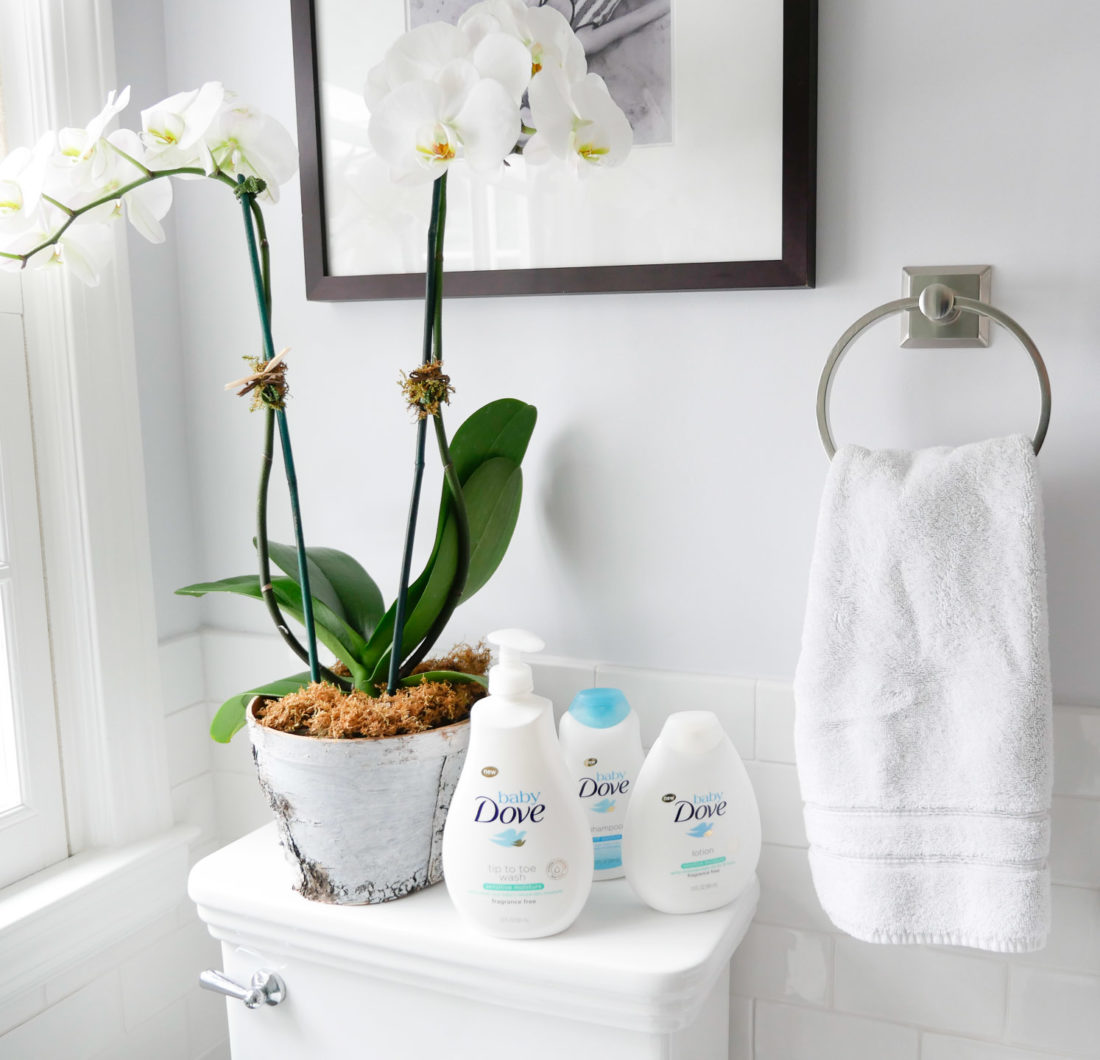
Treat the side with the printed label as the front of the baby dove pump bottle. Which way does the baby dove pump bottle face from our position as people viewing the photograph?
facing the viewer

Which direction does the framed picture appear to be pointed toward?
toward the camera

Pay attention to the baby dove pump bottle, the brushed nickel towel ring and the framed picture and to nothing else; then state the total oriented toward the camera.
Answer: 3

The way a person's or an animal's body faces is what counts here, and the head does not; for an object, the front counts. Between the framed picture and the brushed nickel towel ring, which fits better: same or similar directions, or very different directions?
same or similar directions

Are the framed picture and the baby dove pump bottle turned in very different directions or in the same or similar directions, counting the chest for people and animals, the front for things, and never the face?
same or similar directions

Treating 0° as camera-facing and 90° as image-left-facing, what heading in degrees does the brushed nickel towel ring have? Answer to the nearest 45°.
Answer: approximately 0°

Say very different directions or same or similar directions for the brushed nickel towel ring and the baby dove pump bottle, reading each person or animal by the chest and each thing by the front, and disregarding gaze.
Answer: same or similar directions
